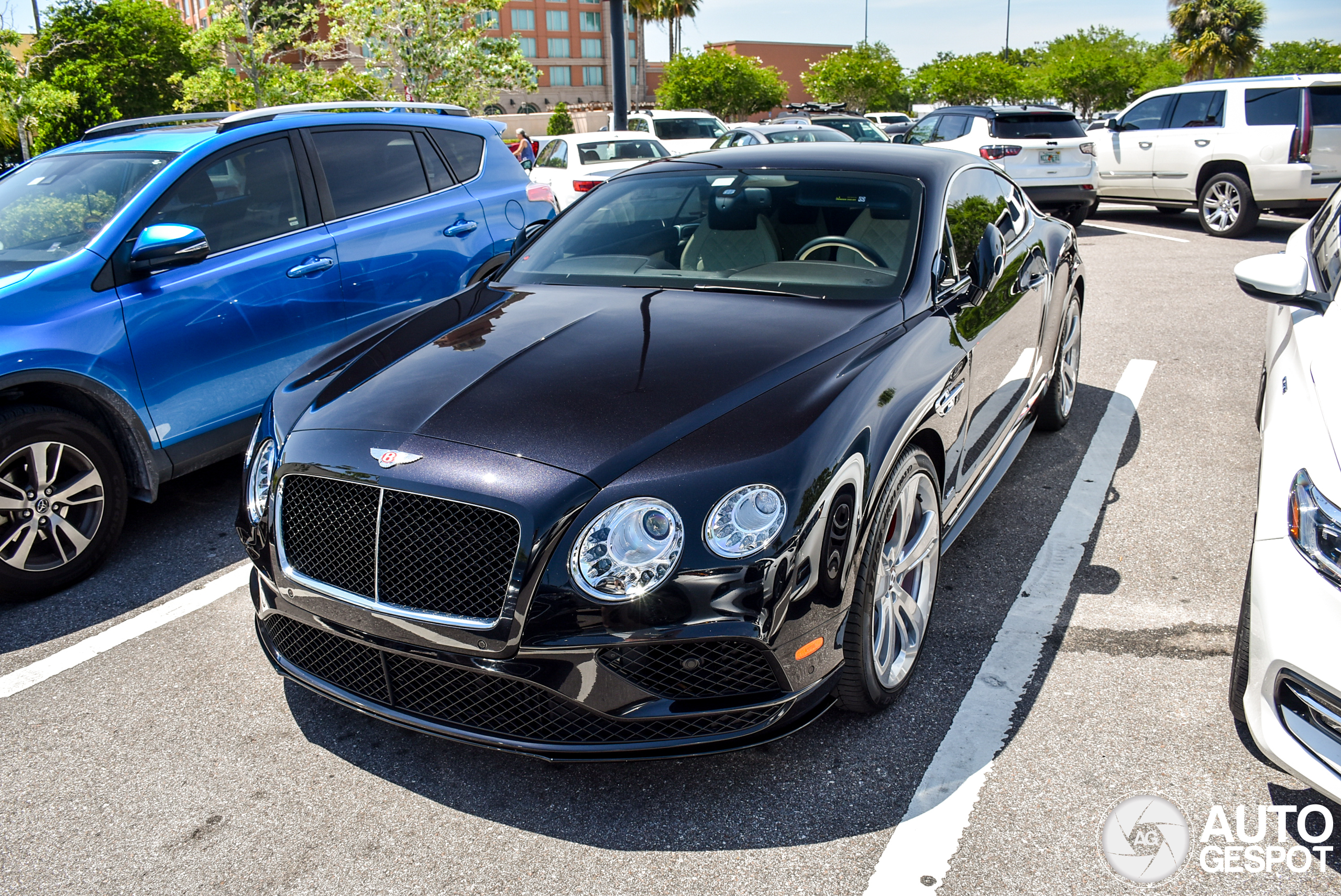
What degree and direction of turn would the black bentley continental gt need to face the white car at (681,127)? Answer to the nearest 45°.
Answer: approximately 135° to its right

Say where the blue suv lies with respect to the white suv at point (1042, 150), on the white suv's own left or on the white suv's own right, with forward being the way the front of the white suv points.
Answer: on the white suv's own left

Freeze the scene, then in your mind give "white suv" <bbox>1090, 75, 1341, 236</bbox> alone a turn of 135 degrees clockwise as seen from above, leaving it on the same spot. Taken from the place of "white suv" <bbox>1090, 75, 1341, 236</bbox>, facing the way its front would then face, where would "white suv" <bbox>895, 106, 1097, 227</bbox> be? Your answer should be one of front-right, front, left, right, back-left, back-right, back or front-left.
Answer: back

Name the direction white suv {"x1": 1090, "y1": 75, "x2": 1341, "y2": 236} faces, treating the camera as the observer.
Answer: facing away from the viewer and to the left of the viewer

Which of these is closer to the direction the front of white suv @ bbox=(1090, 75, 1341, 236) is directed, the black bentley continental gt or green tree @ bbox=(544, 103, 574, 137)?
the green tree

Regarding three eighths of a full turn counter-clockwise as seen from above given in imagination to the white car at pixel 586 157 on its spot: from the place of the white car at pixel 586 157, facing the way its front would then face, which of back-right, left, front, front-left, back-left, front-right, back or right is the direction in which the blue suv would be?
front

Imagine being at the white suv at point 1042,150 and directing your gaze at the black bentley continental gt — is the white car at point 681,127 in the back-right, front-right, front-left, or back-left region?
back-right

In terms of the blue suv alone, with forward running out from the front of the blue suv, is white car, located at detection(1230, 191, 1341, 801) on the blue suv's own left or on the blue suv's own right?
on the blue suv's own left

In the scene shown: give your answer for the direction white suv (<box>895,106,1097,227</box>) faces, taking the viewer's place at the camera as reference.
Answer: facing away from the viewer and to the left of the viewer

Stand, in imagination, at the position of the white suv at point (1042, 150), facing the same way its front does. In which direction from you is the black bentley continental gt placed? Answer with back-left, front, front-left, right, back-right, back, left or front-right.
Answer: back-left

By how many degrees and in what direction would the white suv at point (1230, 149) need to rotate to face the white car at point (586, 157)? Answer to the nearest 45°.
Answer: approximately 45° to its left

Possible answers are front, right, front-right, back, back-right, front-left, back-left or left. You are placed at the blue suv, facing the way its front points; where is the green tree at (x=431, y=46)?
back-right

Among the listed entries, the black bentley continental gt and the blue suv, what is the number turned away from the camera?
0

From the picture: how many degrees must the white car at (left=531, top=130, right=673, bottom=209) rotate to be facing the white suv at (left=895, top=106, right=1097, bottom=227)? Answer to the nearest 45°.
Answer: approximately 135° to its right

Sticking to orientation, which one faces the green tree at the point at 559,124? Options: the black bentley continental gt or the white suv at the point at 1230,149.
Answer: the white suv
